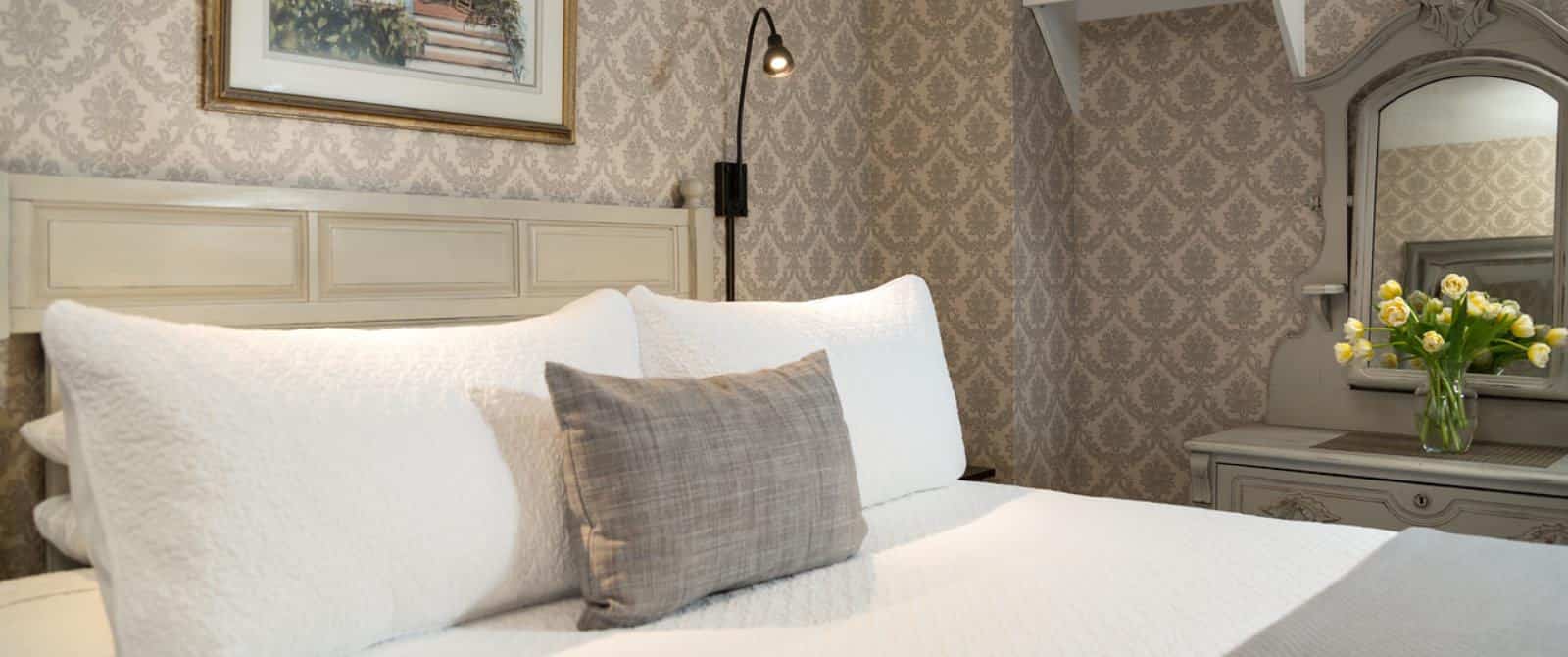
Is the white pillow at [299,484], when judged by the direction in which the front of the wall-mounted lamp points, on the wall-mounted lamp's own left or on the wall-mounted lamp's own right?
on the wall-mounted lamp's own right

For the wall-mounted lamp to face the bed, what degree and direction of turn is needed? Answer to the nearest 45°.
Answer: approximately 45° to its right

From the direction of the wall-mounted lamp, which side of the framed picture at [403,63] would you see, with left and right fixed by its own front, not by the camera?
left

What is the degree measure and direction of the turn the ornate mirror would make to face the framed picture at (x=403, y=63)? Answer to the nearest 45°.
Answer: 0° — it already faces it

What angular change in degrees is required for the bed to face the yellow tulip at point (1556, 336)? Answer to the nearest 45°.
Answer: approximately 90° to its left

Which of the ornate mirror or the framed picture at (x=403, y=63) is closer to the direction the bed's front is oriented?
the ornate mirror
